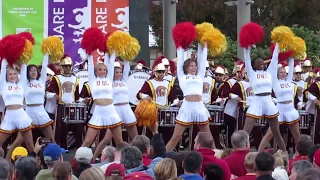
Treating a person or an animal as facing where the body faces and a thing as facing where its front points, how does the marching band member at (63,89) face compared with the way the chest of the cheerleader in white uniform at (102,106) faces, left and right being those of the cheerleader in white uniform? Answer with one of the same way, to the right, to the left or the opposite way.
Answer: the same way

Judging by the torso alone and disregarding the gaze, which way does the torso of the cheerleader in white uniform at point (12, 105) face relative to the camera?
toward the camera

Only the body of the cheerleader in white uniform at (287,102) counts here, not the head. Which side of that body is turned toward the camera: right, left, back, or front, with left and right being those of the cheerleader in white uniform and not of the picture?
front

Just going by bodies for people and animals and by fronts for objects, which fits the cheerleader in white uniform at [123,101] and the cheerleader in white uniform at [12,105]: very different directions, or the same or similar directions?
same or similar directions

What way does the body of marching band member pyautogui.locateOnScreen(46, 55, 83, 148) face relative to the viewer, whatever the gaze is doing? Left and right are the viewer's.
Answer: facing the viewer

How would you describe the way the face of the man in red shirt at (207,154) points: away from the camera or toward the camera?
away from the camera

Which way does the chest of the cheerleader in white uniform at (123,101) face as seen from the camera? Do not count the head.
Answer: toward the camera

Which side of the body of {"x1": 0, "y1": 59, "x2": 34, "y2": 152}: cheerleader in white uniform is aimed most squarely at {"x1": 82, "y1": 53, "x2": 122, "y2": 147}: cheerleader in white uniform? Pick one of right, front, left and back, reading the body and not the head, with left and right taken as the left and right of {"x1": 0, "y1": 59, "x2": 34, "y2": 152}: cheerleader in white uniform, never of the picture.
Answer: left

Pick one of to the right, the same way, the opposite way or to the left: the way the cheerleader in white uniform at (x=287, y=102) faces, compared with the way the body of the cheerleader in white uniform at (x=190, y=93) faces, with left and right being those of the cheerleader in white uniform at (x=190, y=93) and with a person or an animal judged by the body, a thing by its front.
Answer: the same way

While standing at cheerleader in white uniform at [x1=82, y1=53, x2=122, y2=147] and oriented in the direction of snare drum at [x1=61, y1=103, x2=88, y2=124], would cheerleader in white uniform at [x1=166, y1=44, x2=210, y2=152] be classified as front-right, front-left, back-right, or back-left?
back-right

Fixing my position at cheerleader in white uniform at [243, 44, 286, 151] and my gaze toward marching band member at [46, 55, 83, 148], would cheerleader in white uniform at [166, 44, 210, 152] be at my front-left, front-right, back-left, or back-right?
front-left
